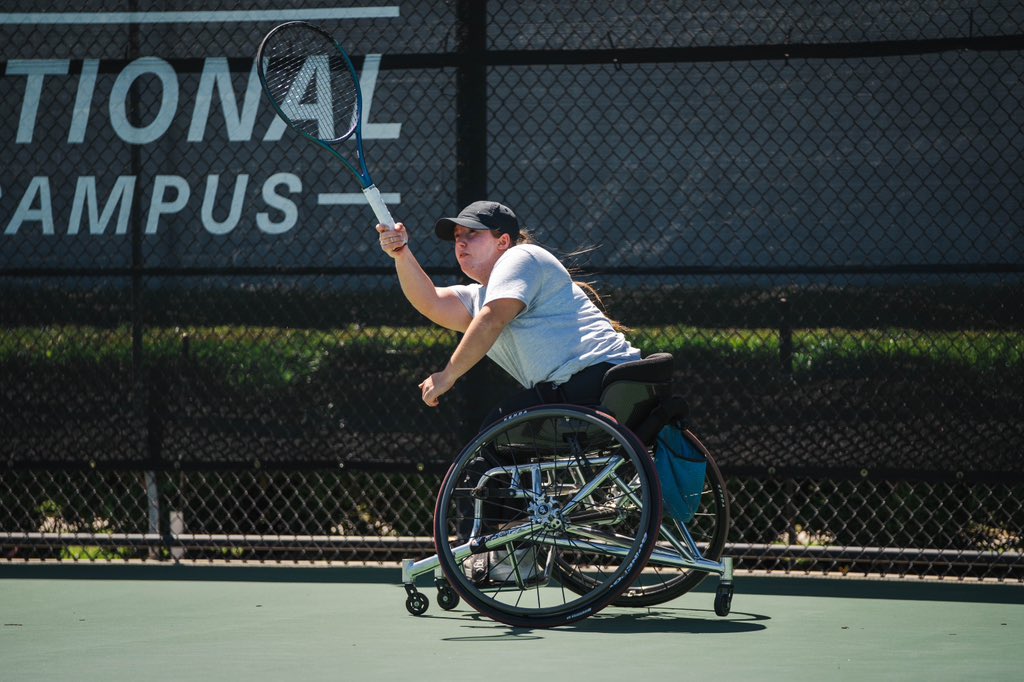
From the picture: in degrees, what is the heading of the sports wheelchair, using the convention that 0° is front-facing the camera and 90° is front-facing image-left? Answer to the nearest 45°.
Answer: approximately 90°
